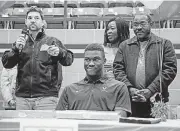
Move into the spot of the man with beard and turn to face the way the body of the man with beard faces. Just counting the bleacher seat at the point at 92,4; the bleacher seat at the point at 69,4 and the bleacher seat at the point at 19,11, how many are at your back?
3

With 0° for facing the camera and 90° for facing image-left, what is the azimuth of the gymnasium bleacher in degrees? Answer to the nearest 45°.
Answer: approximately 0°

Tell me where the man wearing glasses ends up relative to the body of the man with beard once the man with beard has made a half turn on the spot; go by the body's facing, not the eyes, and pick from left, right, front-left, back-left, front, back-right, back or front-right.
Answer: right

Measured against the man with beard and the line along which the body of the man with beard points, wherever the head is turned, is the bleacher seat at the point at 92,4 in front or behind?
behind

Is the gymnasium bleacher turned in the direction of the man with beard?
yes

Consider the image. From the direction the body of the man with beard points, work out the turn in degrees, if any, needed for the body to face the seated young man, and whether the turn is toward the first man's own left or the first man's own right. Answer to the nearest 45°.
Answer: approximately 45° to the first man's own left

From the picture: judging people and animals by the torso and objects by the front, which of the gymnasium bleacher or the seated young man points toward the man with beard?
the gymnasium bleacher

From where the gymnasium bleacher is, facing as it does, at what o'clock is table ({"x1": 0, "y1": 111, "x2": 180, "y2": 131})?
The table is roughly at 12 o'clock from the gymnasium bleacher.

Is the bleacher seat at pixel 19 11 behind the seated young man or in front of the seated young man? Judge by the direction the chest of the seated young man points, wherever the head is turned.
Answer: behind
